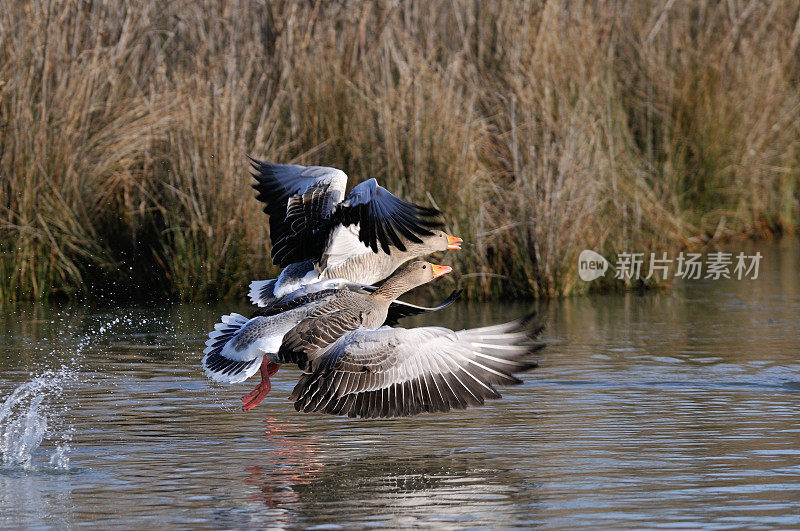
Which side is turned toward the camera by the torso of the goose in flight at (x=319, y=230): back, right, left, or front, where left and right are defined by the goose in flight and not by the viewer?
right

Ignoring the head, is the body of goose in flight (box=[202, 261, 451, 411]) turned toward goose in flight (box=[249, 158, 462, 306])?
no

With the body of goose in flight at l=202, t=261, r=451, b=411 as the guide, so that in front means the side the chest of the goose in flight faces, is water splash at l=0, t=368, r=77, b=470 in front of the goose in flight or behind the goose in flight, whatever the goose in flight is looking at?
behind

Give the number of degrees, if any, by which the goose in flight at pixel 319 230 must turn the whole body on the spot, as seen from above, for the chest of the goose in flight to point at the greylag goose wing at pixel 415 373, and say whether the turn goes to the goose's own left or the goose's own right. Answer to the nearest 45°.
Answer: approximately 90° to the goose's own right

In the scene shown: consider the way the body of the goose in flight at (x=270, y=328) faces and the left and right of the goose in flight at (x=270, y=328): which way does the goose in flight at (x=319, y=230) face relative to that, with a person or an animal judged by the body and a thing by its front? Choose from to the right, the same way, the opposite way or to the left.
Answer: the same way

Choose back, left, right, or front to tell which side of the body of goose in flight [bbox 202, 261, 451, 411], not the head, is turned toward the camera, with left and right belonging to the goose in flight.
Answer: right

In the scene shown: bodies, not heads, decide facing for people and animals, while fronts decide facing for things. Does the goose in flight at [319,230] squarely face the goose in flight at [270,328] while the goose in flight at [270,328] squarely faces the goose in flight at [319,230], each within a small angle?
no

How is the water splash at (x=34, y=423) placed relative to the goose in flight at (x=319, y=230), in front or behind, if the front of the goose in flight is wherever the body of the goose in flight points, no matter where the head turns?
behind

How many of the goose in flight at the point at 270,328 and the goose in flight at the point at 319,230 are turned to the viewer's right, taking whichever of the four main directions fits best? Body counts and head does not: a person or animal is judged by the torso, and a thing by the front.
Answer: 2

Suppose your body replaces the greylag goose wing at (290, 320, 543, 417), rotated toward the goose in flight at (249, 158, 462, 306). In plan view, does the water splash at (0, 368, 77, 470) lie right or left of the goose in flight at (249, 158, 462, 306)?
left
